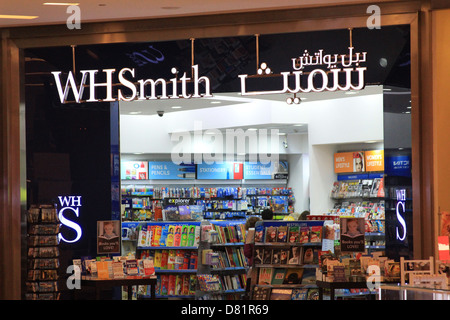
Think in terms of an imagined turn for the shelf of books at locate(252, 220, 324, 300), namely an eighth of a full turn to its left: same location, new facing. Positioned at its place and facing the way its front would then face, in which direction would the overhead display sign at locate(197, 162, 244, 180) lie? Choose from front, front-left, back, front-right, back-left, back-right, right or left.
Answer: back-left

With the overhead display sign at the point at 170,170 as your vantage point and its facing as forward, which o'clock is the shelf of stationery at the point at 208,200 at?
The shelf of stationery is roughly at 10 o'clock from the overhead display sign.

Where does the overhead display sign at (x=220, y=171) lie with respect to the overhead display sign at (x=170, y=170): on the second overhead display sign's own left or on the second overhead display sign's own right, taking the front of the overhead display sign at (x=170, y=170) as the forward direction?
on the second overhead display sign's own left

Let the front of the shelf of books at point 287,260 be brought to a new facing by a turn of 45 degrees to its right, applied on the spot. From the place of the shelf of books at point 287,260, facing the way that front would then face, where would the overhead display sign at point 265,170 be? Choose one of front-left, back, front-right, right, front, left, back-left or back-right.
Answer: back-right

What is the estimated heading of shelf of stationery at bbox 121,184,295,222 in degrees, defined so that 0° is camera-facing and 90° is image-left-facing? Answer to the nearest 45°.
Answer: approximately 0°

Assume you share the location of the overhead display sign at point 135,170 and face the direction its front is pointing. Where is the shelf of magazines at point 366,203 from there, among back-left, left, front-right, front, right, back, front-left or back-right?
front-left

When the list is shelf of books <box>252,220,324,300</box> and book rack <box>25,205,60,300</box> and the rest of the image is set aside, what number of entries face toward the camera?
2

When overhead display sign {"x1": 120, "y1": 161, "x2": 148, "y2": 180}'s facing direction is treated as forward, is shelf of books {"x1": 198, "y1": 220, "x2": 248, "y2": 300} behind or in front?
in front
